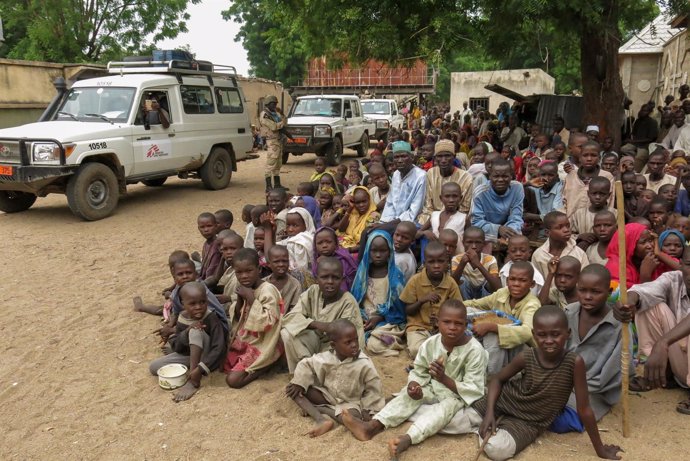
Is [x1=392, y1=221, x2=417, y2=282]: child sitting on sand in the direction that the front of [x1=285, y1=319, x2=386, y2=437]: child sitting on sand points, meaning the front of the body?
no

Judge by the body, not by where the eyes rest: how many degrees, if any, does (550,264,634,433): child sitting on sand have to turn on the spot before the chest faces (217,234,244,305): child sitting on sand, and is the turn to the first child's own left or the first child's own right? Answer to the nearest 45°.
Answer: approximately 45° to the first child's own right

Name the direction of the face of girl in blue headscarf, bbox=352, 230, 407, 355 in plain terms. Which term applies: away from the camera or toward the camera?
toward the camera

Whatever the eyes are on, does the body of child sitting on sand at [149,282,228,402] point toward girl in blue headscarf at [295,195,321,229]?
no

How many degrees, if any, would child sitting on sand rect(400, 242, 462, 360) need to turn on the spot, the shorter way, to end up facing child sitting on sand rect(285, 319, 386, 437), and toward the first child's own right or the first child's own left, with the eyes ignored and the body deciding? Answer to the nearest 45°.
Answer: approximately 45° to the first child's own right

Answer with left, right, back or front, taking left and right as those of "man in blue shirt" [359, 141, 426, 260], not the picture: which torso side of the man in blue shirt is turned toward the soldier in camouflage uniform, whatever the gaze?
right

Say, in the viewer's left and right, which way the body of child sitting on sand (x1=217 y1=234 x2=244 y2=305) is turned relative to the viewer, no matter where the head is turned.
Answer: facing the viewer and to the left of the viewer

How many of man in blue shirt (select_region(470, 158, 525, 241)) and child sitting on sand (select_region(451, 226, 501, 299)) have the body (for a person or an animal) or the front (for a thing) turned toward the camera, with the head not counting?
2

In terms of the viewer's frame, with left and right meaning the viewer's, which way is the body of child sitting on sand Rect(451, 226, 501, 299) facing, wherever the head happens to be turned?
facing the viewer

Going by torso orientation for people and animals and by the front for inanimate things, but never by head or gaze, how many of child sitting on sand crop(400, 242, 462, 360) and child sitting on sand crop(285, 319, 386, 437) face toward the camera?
2

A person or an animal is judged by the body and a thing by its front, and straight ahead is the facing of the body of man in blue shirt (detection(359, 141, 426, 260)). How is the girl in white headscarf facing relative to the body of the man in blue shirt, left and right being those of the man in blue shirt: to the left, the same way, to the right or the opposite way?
the same way

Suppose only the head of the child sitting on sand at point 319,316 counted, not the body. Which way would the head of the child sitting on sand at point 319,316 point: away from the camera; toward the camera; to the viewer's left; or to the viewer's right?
toward the camera

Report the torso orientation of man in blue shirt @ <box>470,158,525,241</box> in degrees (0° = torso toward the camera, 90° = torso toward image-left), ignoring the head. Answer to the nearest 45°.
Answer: approximately 0°

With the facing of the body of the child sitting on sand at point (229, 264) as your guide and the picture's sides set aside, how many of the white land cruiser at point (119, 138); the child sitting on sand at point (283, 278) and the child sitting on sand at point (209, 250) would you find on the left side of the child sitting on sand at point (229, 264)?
1

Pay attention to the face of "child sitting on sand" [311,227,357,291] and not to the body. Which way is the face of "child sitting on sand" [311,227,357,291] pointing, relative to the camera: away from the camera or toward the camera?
toward the camera

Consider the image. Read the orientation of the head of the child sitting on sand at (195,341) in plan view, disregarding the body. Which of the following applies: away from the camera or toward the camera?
toward the camera

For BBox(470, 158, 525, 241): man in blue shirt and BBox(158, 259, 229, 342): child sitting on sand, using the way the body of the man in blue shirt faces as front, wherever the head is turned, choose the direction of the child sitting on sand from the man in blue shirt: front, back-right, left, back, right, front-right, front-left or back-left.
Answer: front-right

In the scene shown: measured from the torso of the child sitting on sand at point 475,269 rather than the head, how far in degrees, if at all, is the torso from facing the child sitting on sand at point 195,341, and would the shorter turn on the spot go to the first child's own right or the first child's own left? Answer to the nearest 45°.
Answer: approximately 45° to the first child's own right

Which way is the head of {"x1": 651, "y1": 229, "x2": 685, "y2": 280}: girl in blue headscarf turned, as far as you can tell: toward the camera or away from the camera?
toward the camera

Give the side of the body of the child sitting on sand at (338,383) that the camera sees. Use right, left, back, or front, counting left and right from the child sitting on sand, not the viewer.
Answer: front

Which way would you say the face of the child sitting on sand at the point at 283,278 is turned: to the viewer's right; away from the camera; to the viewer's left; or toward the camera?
toward the camera

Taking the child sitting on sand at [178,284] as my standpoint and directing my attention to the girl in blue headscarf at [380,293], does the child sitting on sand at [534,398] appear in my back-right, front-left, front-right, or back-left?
front-right

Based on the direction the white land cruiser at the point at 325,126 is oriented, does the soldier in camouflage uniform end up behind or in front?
in front
